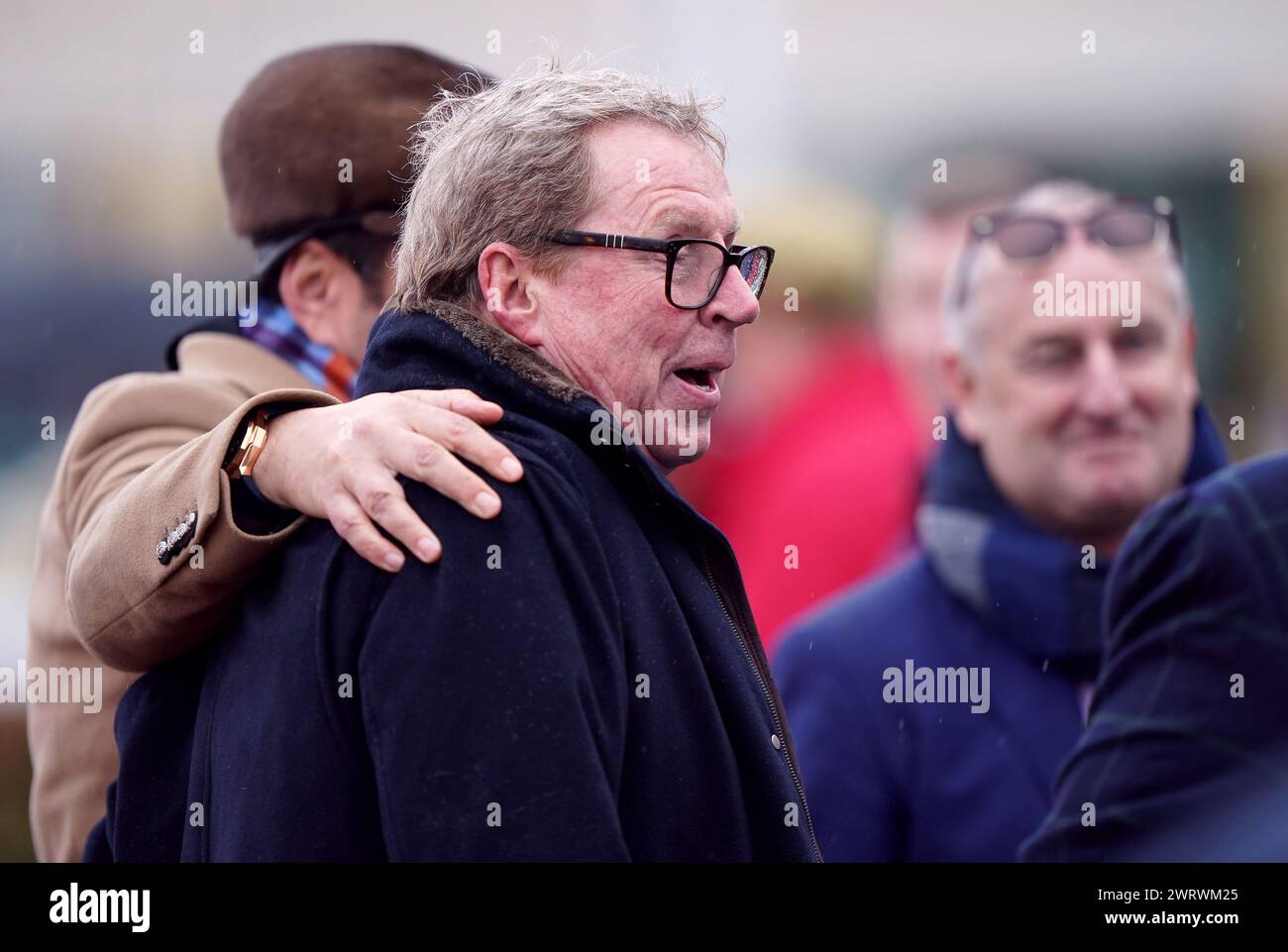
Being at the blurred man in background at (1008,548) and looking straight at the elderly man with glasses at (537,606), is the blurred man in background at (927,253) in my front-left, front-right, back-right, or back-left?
back-right

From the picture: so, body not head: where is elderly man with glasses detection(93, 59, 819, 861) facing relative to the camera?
to the viewer's right

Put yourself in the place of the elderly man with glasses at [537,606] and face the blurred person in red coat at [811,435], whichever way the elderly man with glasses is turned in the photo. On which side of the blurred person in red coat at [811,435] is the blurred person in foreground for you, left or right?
right

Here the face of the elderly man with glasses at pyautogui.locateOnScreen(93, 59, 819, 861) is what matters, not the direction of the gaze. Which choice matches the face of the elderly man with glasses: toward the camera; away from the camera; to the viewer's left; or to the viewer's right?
to the viewer's right
